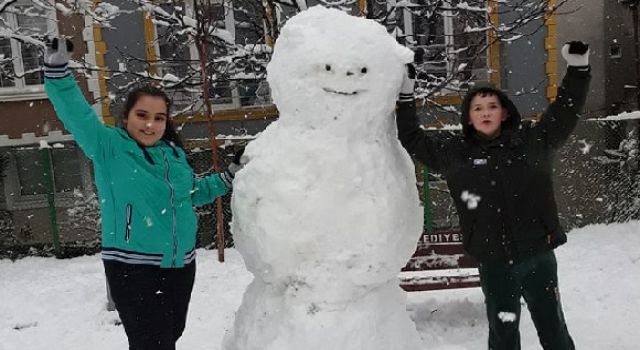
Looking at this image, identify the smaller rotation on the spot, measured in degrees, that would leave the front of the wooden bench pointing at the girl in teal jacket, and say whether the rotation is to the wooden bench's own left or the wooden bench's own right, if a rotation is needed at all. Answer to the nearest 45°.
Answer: approximately 45° to the wooden bench's own right

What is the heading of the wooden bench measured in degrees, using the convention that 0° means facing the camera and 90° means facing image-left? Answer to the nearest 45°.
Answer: approximately 0°

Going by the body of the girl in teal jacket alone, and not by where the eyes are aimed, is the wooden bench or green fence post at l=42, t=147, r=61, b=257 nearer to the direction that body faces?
the wooden bench

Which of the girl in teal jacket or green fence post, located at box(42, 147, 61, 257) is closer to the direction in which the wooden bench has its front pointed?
the girl in teal jacket

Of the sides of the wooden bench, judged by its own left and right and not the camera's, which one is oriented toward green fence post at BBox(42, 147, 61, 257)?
right

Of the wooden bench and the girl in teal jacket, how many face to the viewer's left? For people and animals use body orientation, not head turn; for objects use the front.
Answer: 0

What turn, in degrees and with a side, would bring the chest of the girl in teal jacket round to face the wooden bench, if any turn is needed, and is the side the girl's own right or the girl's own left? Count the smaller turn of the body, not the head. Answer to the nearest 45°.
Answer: approximately 90° to the girl's own left

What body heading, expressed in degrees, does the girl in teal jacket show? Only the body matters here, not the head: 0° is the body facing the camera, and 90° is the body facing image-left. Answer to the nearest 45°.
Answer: approximately 315°
